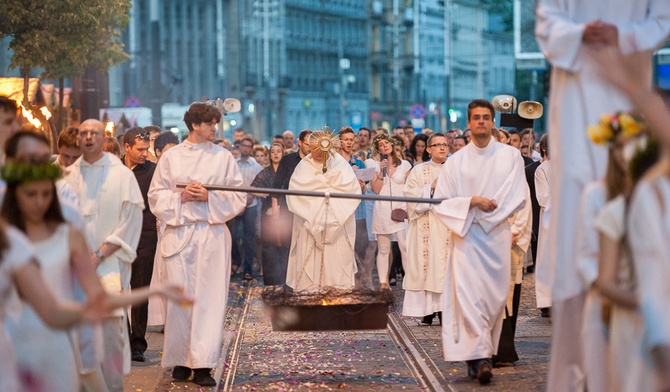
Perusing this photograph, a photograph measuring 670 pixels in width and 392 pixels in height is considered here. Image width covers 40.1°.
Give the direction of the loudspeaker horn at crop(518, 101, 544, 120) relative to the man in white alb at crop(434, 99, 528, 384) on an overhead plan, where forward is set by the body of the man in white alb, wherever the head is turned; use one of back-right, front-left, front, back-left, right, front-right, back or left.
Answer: back

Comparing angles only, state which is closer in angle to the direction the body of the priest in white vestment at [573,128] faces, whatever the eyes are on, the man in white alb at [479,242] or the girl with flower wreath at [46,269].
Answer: the girl with flower wreath

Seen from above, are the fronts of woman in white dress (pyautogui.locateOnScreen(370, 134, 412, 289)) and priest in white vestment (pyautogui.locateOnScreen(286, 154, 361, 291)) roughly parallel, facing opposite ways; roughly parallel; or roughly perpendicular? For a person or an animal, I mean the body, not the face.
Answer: roughly parallel

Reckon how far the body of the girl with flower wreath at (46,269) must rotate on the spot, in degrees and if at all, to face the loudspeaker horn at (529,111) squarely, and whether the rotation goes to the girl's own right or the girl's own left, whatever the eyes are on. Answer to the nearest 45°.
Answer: approximately 90° to the girl's own left

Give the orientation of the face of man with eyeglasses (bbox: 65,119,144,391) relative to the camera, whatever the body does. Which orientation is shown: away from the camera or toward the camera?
toward the camera

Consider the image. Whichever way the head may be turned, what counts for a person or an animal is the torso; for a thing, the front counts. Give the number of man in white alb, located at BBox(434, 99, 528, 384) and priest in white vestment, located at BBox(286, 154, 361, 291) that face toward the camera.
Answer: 2

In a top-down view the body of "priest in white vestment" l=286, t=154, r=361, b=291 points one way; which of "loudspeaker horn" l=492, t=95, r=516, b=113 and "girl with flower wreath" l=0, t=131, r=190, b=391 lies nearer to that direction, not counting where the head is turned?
the girl with flower wreath

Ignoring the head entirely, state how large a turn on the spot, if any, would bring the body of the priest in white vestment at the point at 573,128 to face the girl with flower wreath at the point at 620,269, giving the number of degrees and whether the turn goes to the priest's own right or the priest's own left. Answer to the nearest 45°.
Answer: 0° — they already face them

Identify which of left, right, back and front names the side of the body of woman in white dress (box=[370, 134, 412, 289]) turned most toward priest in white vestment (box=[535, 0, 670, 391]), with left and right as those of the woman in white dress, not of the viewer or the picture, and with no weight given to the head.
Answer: front

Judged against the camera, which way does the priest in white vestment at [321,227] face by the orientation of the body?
toward the camera

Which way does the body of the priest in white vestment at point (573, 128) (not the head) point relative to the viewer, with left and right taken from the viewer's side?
facing the viewer

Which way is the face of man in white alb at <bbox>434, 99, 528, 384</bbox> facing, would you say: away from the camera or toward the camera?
toward the camera

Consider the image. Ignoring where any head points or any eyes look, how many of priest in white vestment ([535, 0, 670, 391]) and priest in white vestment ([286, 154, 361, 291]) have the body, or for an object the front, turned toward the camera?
2

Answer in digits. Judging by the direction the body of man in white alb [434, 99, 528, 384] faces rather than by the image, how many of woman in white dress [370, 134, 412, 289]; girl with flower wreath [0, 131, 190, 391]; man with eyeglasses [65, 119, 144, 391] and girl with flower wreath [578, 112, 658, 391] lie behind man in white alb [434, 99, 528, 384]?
1

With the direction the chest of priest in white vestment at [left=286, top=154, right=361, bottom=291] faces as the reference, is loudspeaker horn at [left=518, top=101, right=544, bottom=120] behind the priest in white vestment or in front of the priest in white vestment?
behind
